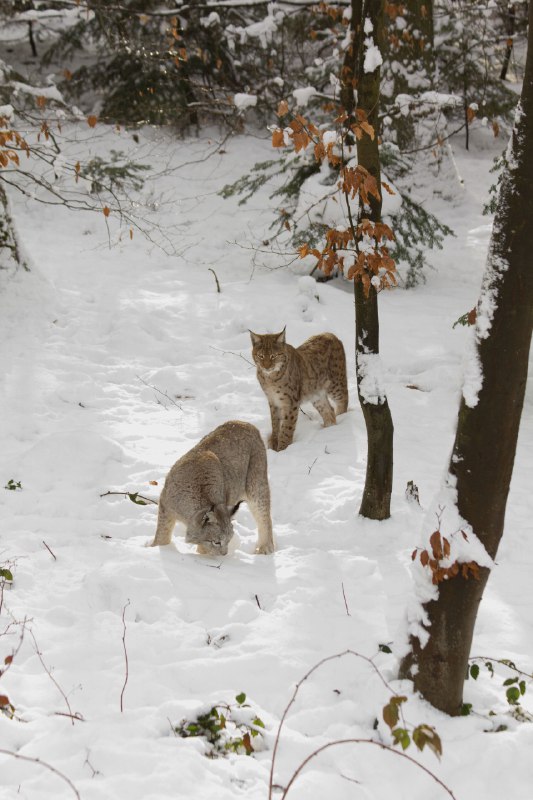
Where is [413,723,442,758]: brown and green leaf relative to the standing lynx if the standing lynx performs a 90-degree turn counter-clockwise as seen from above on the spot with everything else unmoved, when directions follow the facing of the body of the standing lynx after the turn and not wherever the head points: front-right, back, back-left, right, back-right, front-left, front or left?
front-right

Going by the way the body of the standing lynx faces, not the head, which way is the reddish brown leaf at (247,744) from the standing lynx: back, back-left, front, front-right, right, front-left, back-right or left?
front-left

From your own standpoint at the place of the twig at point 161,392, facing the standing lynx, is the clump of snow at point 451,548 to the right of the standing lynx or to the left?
right

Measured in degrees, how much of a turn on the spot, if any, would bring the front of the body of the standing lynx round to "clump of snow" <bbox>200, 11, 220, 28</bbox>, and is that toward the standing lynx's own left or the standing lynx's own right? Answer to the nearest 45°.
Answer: approximately 135° to the standing lynx's own right

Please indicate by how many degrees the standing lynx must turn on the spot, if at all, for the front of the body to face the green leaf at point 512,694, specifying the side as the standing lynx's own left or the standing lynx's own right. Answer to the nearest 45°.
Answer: approximately 45° to the standing lynx's own left

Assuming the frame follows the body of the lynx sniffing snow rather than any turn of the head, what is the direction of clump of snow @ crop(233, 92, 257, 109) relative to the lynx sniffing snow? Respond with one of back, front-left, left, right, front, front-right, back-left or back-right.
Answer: back-right

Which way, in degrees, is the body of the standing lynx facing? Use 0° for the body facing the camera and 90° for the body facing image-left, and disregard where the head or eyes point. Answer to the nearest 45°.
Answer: approximately 45°
